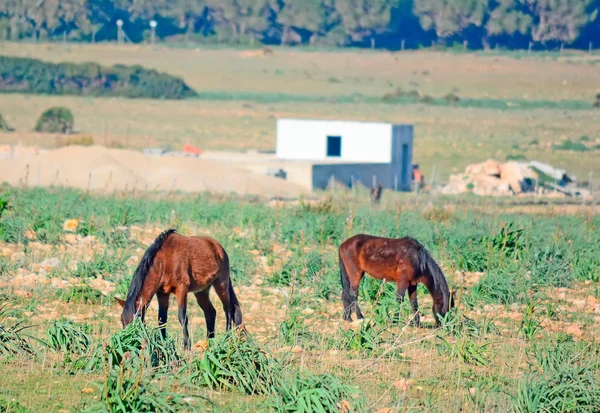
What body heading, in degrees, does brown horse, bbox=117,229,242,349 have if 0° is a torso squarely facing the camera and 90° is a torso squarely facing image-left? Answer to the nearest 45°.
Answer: approximately 45°

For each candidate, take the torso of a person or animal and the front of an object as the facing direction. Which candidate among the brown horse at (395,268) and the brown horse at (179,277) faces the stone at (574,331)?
the brown horse at (395,268)

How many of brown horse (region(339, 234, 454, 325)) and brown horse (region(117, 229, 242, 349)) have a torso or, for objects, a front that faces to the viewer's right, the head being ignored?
1

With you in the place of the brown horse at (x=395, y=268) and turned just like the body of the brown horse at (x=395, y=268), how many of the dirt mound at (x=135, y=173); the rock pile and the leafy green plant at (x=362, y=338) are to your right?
1

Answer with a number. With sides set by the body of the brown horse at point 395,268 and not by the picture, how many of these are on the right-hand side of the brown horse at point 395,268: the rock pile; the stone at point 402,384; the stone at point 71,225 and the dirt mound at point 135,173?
1

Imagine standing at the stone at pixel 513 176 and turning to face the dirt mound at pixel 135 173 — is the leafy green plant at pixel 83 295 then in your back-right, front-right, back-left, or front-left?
front-left

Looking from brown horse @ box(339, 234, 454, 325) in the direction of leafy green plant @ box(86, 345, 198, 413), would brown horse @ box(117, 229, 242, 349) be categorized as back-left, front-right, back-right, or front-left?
front-right

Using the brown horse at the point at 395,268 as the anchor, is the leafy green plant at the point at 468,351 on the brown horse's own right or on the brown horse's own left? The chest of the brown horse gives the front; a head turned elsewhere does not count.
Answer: on the brown horse's own right

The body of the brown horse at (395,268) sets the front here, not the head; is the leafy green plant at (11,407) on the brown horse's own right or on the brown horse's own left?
on the brown horse's own right

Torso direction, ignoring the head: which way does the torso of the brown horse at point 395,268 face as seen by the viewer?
to the viewer's right

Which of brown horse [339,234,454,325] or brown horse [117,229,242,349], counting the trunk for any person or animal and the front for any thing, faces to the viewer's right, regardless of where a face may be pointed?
brown horse [339,234,454,325]

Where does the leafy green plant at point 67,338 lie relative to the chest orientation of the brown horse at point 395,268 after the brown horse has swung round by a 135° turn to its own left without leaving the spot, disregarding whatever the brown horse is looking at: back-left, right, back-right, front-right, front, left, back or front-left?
left

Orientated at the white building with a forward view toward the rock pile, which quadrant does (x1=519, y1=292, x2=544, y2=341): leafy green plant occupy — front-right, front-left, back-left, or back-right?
front-right

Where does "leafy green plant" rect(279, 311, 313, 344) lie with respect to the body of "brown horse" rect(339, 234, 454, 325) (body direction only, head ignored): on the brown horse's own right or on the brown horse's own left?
on the brown horse's own right

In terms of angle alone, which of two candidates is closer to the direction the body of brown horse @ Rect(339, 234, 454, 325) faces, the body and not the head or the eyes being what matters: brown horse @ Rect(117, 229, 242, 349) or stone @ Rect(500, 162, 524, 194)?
the stone
